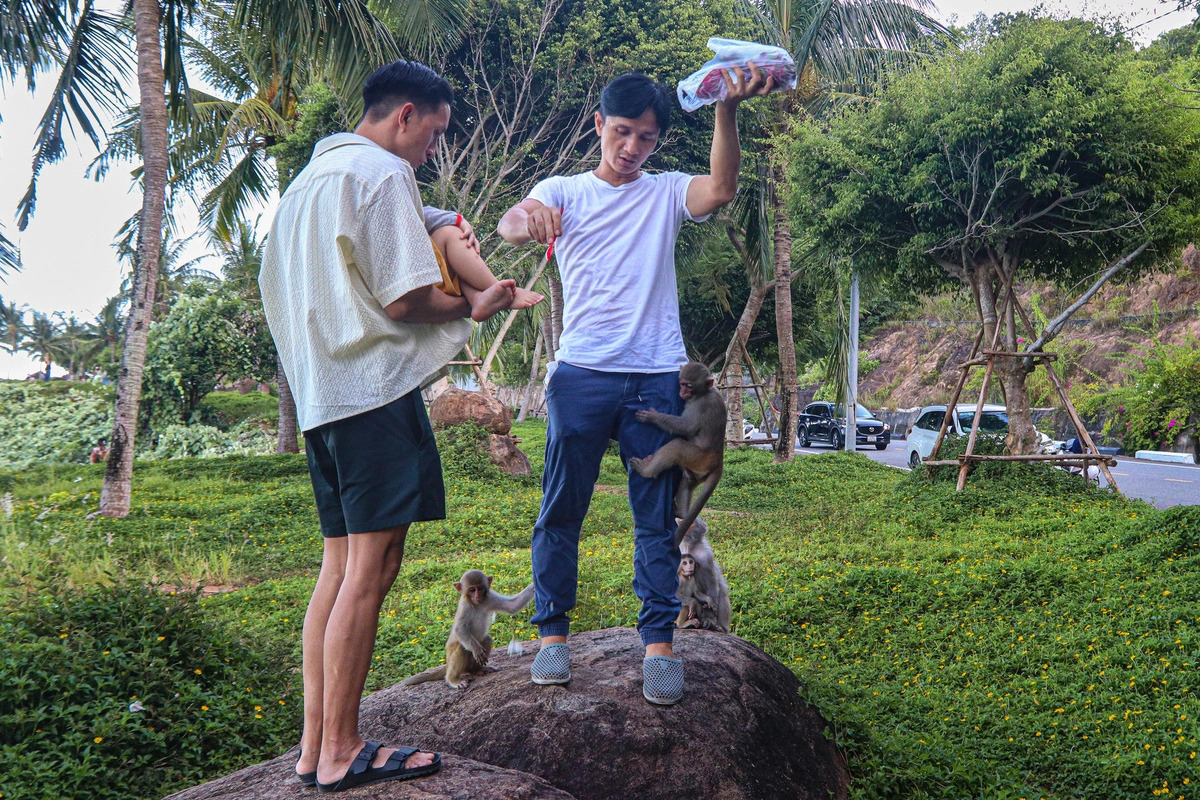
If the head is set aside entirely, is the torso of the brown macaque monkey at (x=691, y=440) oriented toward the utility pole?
no

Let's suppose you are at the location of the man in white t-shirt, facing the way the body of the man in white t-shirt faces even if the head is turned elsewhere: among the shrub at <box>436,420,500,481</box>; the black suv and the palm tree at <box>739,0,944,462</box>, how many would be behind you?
3

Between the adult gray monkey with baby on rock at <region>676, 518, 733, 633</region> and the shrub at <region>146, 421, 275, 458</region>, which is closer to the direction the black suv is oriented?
the adult gray monkey with baby on rock

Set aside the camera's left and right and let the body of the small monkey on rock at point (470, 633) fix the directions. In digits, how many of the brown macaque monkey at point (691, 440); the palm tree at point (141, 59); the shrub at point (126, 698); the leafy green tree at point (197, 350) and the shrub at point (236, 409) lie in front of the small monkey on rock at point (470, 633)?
1

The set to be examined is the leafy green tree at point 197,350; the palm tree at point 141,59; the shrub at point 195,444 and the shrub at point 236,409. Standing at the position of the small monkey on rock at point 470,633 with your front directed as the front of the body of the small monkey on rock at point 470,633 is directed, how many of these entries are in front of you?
0

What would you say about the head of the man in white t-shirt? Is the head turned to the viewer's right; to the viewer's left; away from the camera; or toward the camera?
toward the camera

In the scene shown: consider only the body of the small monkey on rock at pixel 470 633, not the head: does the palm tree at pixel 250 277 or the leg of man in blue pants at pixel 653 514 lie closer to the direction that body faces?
the leg of man in blue pants

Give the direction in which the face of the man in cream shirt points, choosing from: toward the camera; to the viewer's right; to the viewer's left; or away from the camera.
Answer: to the viewer's right

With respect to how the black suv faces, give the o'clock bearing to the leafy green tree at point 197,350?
The leafy green tree is roughly at 3 o'clock from the black suv.

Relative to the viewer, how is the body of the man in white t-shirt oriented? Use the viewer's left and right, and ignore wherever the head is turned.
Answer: facing the viewer

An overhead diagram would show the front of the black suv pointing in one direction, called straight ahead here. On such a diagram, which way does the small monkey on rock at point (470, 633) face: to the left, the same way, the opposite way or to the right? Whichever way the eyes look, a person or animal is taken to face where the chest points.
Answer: the same way

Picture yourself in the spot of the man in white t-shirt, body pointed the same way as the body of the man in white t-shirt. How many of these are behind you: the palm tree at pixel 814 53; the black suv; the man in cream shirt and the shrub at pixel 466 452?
3

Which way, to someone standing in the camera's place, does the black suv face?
facing the viewer and to the right of the viewer

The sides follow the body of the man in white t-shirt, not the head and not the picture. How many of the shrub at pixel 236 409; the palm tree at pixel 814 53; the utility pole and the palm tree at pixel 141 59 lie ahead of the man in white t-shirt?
0
